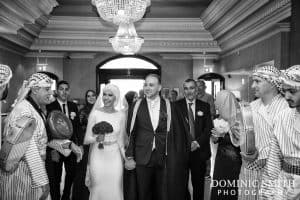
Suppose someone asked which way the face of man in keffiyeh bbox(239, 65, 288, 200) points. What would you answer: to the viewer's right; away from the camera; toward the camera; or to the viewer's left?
to the viewer's left

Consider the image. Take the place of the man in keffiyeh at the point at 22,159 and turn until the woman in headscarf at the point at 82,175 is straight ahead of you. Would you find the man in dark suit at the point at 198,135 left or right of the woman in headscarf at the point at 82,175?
right

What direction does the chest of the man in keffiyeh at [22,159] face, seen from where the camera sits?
to the viewer's right

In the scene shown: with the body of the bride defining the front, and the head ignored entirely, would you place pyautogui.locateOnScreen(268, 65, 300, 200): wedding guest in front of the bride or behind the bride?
in front

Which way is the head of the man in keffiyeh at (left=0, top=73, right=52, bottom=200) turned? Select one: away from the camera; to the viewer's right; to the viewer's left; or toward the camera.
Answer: to the viewer's right

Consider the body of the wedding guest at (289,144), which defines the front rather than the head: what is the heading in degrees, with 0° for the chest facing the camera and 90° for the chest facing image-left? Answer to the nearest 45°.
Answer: approximately 45°

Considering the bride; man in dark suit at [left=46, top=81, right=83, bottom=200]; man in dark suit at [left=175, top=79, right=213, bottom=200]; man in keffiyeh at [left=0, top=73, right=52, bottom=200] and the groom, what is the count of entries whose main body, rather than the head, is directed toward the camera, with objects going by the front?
4

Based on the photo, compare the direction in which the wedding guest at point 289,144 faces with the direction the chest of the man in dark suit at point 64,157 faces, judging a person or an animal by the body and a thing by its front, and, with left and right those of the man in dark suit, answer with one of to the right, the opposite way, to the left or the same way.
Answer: to the right

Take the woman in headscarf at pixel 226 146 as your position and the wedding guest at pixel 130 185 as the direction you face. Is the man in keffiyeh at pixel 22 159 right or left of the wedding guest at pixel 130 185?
left

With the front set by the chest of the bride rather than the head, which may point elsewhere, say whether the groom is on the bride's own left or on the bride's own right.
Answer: on the bride's own left

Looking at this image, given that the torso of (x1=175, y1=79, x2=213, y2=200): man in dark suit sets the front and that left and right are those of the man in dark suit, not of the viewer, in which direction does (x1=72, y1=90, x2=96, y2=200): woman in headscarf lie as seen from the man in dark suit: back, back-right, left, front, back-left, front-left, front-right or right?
right

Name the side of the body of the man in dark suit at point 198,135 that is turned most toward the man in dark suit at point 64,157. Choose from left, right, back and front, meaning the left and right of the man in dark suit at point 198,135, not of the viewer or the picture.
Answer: right

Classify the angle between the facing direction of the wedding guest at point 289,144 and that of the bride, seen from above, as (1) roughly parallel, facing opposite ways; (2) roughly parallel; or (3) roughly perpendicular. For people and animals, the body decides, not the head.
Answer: roughly perpendicular
